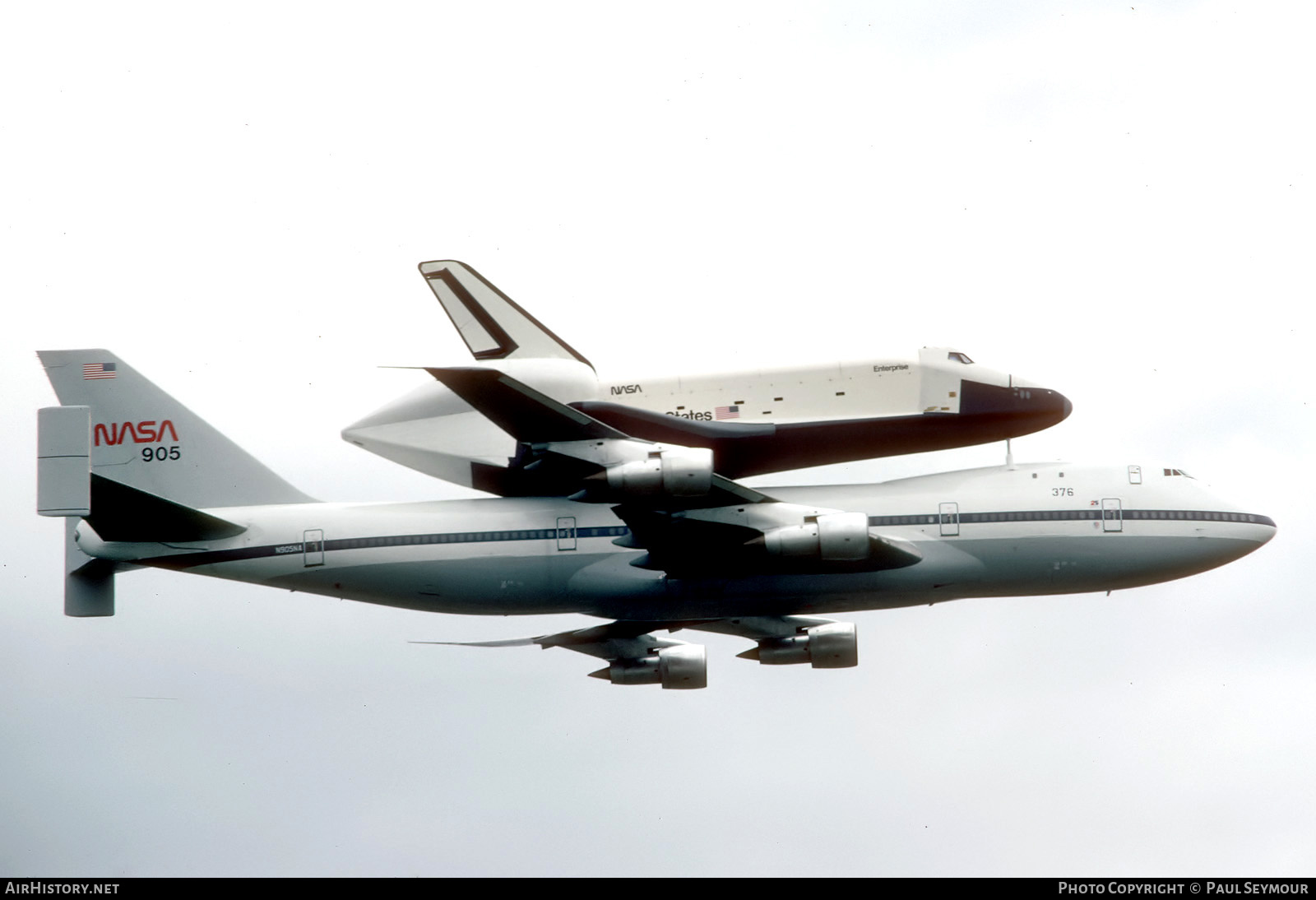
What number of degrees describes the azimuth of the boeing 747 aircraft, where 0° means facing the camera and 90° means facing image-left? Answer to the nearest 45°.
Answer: approximately 270°

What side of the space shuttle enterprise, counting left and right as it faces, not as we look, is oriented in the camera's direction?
right
